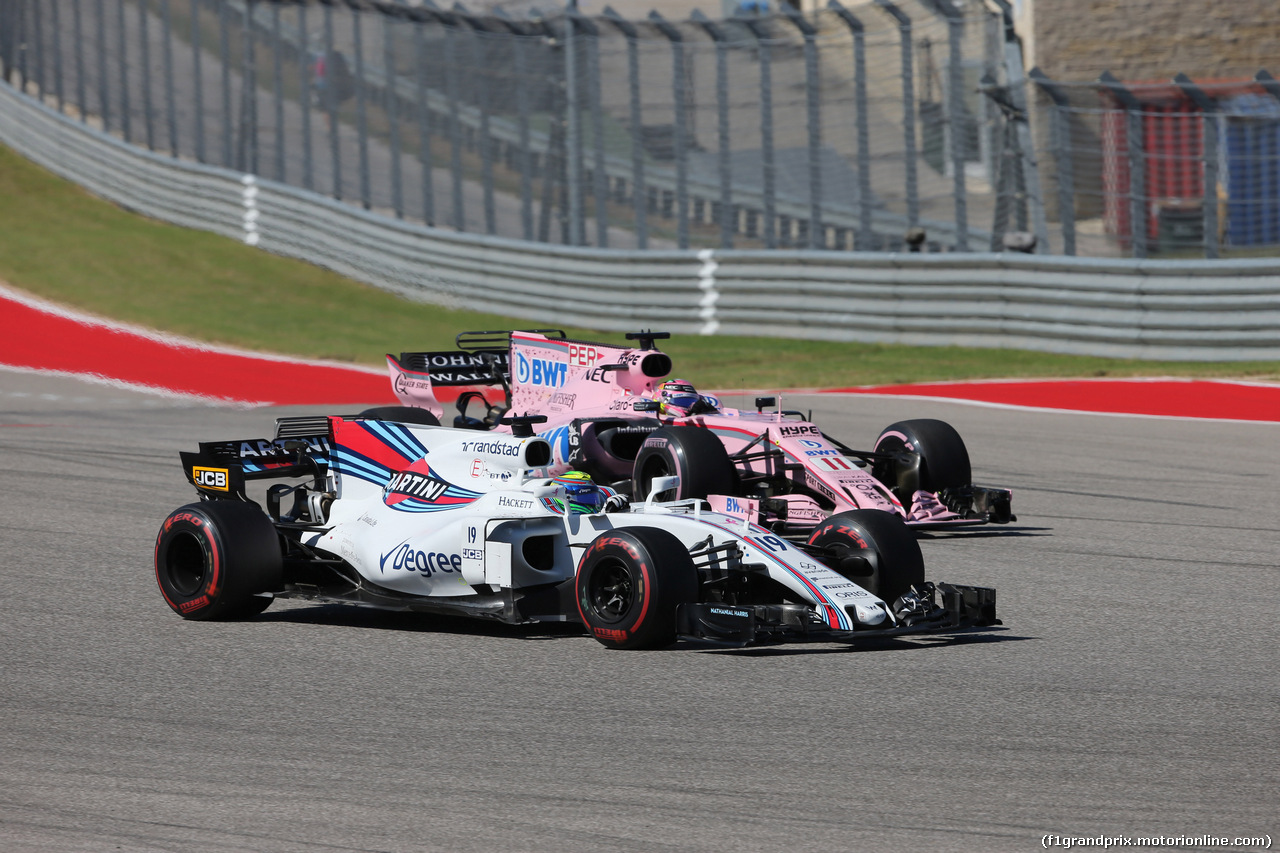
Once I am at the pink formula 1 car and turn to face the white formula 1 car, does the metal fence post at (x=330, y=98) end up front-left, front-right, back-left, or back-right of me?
back-right

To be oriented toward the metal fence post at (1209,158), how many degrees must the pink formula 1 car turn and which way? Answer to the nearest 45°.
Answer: approximately 90° to its left

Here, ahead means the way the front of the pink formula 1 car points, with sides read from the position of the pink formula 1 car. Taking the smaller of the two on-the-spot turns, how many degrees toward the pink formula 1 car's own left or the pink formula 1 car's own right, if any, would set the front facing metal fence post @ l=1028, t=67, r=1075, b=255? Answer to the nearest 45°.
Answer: approximately 90° to the pink formula 1 car's own left

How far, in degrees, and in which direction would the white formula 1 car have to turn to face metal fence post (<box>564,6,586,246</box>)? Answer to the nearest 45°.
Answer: approximately 135° to its left

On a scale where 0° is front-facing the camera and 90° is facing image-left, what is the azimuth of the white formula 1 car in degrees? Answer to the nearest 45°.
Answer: approximately 315°

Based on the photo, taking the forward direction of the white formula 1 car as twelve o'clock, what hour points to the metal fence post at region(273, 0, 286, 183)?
The metal fence post is roughly at 7 o'clock from the white formula 1 car.

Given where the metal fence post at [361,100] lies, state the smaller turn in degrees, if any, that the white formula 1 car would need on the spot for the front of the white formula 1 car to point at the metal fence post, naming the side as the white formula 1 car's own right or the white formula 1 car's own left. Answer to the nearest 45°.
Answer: approximately 135° to the white formula 1 car's own left

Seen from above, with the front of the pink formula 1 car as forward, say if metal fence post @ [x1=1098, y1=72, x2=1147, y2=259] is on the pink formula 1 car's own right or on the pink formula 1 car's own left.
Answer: on the pink formula 1 car's own left

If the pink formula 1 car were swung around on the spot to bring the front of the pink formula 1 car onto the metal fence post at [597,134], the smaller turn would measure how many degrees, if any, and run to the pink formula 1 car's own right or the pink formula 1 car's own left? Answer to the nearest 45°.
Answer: approximately 135° to the pink formula 1 car's own left

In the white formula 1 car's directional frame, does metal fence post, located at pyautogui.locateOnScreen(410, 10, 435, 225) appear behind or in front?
behind
